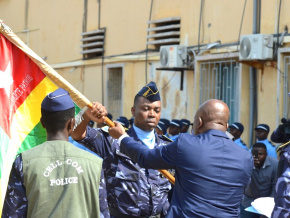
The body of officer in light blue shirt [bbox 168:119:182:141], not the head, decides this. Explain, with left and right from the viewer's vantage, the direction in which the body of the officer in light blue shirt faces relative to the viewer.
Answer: facing the viewer and to the left of the viewer

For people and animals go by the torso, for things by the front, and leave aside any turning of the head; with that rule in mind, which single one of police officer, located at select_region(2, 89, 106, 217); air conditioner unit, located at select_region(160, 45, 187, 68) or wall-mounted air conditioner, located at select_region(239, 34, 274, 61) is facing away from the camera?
the police officer

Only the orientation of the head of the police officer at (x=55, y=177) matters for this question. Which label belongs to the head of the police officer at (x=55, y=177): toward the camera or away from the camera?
away from the camera

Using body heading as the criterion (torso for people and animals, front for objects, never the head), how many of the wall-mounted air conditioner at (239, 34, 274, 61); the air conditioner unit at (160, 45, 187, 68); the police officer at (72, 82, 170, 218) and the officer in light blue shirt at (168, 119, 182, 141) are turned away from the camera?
0

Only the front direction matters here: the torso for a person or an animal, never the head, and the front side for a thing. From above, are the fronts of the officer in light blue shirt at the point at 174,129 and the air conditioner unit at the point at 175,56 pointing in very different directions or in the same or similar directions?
same or similar directions

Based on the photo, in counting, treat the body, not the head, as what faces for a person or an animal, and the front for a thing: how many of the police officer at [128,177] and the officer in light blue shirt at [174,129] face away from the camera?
0

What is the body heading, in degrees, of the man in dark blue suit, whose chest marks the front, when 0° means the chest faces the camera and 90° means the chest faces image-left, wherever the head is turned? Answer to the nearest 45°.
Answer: approximately 135°

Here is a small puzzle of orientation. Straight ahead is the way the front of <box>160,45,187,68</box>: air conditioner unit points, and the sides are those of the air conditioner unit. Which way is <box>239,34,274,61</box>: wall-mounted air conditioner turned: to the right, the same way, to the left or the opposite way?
the same way

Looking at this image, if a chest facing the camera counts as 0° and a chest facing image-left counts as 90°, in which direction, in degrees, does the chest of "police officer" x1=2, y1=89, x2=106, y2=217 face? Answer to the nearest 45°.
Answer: approximately 180°

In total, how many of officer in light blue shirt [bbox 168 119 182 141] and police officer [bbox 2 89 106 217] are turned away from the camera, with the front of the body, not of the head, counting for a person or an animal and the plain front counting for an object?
1

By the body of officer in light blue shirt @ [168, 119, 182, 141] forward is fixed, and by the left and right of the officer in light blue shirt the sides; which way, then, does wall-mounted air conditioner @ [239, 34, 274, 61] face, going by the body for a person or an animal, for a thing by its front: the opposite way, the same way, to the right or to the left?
the same way

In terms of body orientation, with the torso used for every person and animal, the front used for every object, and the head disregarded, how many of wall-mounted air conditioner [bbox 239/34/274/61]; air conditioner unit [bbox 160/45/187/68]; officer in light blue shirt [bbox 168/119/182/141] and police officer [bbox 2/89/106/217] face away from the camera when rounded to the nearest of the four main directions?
1

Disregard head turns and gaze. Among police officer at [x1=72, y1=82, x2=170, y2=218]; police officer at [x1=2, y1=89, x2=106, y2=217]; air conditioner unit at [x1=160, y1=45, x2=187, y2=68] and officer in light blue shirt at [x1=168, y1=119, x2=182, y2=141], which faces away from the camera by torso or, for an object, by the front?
police officer at [x1=2, y1=89, x2=106, y2=217]
